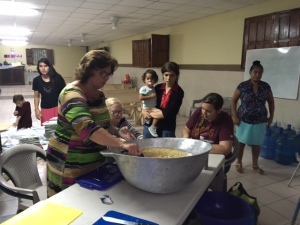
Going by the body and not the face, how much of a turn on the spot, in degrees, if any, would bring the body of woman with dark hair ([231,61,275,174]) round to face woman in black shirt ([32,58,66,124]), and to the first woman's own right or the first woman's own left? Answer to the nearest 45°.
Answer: approximately 90° to the first woman's own right

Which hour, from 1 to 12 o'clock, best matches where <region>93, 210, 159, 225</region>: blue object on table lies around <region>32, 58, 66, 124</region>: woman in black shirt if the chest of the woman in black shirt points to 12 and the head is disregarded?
The blue object on table is roughly at 12 o'clock from the woman in black shirt.

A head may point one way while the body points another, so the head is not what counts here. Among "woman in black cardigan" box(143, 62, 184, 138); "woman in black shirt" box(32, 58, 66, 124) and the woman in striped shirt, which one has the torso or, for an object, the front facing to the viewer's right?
the woman in striped shirt

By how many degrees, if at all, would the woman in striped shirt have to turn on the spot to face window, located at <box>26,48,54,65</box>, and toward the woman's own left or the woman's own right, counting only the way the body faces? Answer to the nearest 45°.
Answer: approximately 90° to the woman's own left

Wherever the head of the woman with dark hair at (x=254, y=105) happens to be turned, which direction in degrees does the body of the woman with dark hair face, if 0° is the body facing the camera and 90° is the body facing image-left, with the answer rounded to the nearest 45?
approximately 0°

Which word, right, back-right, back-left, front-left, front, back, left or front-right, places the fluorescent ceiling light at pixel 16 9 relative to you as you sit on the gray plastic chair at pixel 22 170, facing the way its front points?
back-left

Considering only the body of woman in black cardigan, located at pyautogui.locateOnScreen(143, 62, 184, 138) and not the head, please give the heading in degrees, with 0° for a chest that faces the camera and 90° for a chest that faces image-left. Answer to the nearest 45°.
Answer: approximately 45°

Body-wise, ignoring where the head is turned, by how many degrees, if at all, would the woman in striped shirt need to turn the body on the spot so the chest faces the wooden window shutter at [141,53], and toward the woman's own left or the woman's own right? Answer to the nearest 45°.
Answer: approximately 90° to the woman's own left

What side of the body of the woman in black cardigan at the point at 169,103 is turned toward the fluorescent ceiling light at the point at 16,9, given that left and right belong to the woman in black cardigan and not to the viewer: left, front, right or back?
right

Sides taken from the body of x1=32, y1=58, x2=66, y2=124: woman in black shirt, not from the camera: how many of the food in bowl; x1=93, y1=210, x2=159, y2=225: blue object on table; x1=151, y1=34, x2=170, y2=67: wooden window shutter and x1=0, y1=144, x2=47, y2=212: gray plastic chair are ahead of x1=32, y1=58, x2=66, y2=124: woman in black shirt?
3

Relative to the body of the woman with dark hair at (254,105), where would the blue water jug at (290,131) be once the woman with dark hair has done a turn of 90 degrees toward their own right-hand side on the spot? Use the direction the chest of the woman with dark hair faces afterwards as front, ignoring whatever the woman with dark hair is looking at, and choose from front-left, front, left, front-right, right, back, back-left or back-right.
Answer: back-right

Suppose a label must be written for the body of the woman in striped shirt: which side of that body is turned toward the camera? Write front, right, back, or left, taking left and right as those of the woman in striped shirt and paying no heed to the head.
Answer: right
